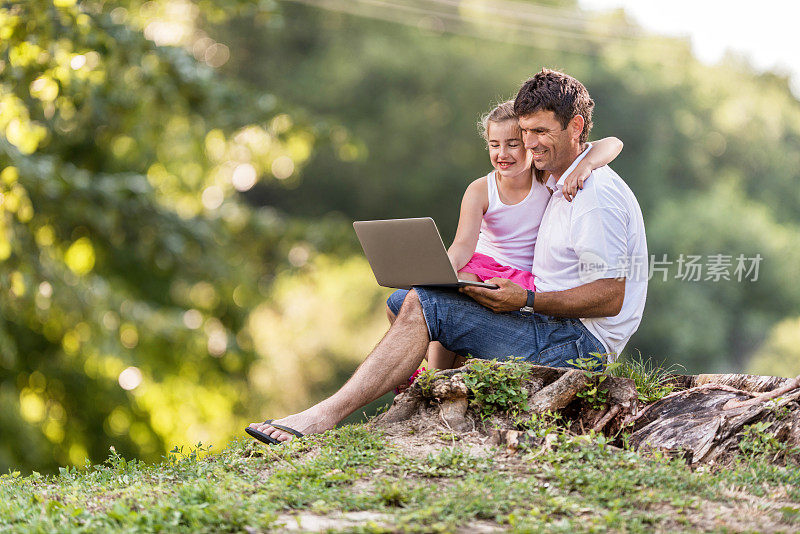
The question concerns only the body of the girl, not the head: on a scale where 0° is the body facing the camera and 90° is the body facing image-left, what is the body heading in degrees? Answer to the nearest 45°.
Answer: approximately 45°

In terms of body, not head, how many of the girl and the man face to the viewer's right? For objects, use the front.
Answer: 0

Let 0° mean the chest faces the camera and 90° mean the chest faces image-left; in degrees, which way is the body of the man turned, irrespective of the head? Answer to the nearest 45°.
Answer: approximately 90°

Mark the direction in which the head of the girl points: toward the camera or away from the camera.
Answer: toward the camera
